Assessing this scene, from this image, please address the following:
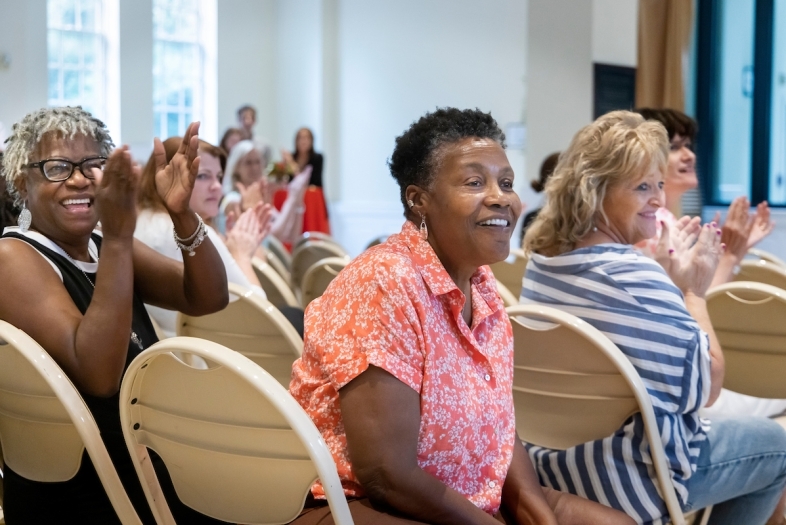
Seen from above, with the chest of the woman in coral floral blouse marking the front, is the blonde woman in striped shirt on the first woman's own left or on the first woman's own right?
on the first woman's own left

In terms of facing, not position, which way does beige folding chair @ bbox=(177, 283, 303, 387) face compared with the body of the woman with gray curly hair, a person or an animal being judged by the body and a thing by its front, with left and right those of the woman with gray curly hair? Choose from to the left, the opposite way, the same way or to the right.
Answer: to the left

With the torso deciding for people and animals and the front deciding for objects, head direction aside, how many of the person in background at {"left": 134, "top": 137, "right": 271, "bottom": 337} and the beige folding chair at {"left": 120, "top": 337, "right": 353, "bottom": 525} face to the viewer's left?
0

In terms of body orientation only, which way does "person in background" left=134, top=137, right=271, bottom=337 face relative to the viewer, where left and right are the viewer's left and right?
facing the viewer and to the right of the viewer

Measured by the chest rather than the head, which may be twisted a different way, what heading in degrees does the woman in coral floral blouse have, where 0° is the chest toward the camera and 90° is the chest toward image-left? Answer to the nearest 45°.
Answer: approximately 315°

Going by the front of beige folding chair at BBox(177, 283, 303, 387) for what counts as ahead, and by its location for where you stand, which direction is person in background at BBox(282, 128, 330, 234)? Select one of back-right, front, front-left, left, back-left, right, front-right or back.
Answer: front-left

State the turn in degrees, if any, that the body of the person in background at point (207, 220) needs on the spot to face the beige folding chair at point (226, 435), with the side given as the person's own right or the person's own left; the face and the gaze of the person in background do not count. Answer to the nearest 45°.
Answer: approximately 45° to the person's own right

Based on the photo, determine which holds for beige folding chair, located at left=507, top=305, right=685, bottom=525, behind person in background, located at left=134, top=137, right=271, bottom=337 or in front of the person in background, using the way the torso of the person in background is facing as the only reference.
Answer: in front

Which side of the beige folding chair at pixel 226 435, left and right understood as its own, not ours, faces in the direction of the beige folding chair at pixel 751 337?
front

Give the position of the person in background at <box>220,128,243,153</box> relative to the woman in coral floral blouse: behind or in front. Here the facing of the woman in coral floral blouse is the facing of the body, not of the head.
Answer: behind
